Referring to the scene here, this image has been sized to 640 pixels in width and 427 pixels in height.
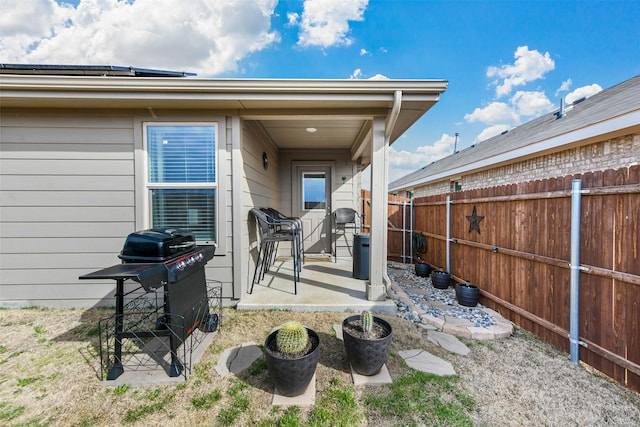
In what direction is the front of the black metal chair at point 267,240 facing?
to the viewer's right

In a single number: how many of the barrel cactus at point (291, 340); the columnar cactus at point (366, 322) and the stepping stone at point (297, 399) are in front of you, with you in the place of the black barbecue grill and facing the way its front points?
3

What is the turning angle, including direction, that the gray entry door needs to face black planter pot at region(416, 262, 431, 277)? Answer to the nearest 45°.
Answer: approximately 45° to its left

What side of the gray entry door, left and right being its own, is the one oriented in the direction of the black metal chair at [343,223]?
left

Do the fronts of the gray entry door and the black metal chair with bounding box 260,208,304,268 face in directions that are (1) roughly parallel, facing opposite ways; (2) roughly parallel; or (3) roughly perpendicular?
roughly perpendicular

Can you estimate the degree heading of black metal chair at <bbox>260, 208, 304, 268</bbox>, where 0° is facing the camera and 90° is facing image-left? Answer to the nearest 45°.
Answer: approximately 270°

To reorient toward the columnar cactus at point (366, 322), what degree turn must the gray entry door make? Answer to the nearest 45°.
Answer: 0° — it already faces it

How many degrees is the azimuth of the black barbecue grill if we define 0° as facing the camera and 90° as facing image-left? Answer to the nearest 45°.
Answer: approximately 315°

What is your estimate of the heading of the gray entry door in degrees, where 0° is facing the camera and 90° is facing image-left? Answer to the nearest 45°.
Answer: approximately 0°
